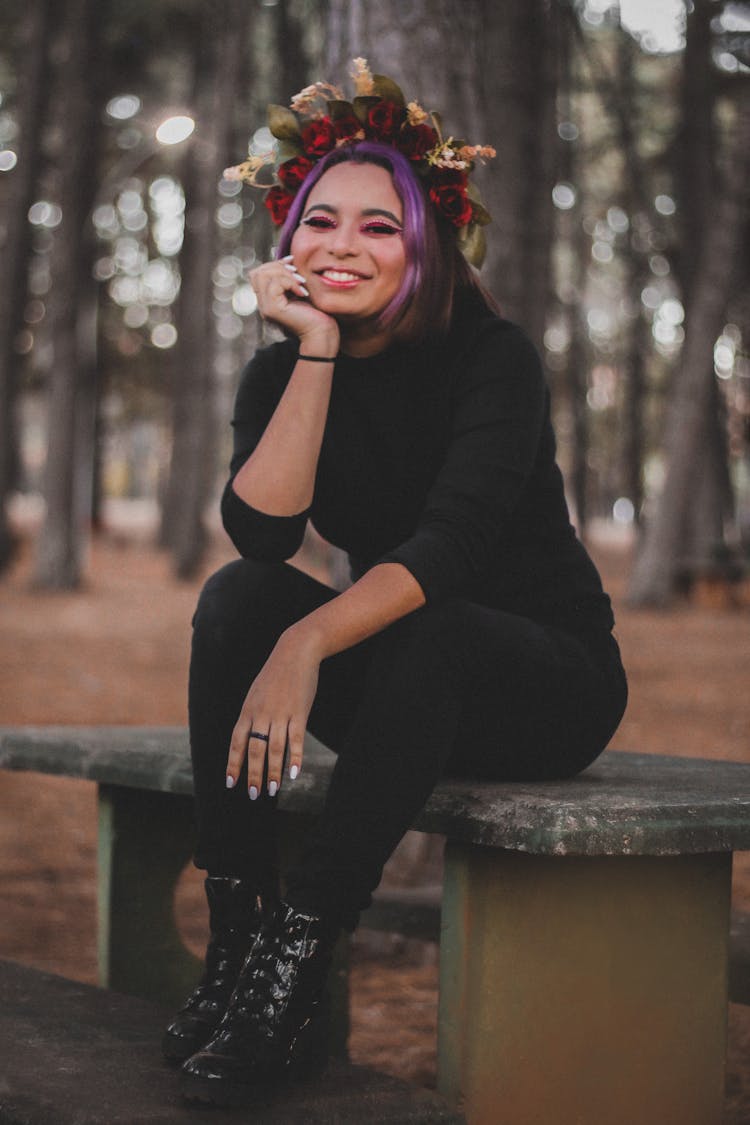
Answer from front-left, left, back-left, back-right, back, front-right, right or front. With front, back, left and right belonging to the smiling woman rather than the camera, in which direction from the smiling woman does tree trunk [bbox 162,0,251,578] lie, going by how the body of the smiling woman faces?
back-right

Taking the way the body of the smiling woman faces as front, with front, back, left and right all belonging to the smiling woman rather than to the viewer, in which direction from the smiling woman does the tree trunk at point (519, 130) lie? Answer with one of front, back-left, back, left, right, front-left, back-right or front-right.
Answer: back-right

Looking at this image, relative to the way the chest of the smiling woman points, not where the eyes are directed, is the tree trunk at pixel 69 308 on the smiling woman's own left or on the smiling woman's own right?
on the smiling woman's own right

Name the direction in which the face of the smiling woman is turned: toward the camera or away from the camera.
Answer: toward the camera

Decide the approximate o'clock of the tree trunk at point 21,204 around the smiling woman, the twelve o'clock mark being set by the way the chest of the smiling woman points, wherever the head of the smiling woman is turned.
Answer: The tree trunk is roughly at 4 o'clock from the smiling woman.

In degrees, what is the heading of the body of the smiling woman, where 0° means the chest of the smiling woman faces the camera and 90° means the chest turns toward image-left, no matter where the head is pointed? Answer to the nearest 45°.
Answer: approximately 45°
